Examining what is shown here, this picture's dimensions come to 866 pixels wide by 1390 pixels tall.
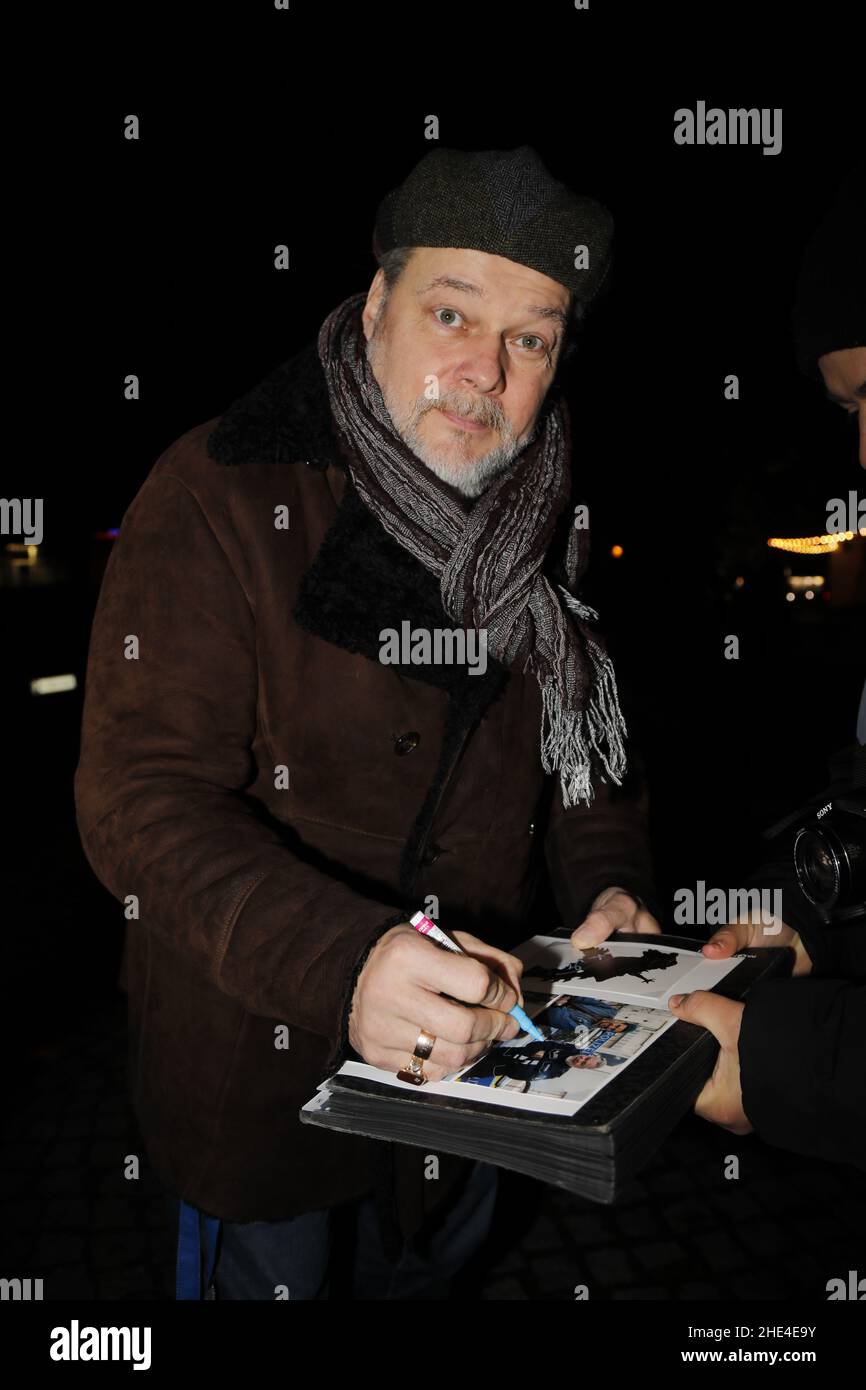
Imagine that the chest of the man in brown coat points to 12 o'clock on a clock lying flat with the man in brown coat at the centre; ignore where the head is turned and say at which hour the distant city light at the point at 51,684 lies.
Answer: The distant city light is roughly at 7 o'clock from the man in brown coat.

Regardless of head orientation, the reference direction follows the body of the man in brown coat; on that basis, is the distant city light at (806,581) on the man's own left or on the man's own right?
on the man's own left
